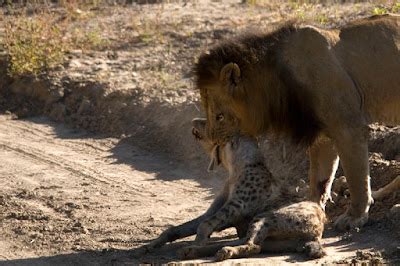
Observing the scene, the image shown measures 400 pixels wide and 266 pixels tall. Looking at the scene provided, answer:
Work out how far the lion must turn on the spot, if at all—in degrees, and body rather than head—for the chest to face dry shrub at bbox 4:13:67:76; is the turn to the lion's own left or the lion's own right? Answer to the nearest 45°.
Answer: approximately 45° to the lion's own right

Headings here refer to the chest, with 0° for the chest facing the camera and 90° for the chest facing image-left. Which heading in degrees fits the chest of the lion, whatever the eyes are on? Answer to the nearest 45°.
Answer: approximately 90°
